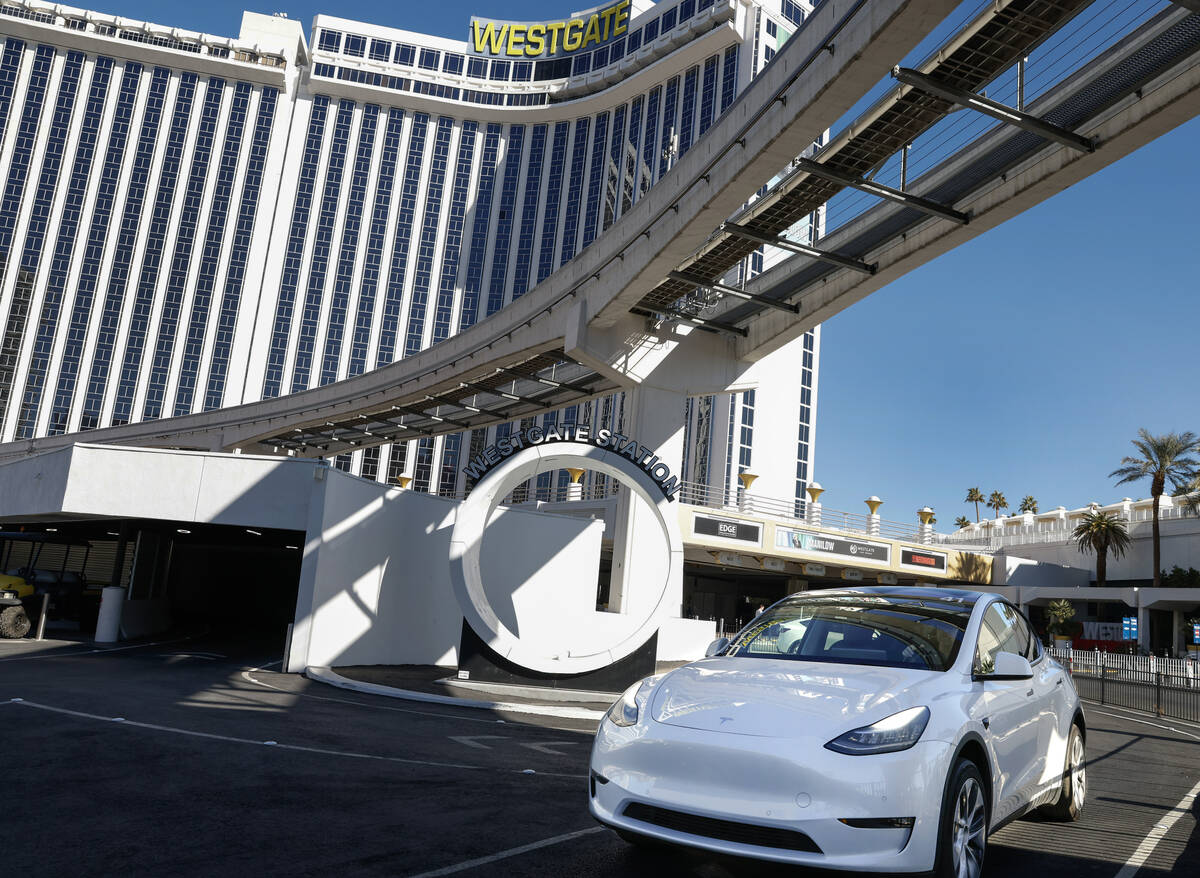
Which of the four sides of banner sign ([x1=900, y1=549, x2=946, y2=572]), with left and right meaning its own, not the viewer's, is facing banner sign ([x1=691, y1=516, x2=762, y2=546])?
right

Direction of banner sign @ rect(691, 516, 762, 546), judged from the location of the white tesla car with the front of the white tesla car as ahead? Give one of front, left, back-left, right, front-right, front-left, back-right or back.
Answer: back-right

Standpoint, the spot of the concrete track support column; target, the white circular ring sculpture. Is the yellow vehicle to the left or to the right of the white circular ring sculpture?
right

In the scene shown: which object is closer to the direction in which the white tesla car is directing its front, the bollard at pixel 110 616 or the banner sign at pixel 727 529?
the bollard

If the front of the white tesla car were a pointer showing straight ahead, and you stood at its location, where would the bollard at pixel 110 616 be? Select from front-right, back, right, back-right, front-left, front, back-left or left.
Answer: right

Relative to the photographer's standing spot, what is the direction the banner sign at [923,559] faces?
facing the viewer and to the right of the viewer

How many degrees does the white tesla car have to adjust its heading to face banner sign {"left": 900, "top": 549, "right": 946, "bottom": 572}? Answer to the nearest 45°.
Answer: approximately 135° to its right

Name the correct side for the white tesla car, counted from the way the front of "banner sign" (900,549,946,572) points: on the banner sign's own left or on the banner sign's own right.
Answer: on the banner sign's own right

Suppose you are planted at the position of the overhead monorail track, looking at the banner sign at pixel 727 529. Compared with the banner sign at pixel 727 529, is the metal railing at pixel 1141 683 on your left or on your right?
right

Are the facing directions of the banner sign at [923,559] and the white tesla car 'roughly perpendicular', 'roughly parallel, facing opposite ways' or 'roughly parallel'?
roughly perpendicular

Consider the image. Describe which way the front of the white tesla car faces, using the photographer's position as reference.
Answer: facing the viewer and to the left of the viewer

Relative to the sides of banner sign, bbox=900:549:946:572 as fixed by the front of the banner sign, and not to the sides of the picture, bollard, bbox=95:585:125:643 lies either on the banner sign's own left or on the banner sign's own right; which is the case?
on the banner sign's own right

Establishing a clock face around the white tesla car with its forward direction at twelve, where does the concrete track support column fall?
The concrete track support column is roughly at 4 o'clock from the white tesla car.

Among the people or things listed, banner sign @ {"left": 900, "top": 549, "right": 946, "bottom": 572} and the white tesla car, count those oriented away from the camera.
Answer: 0
